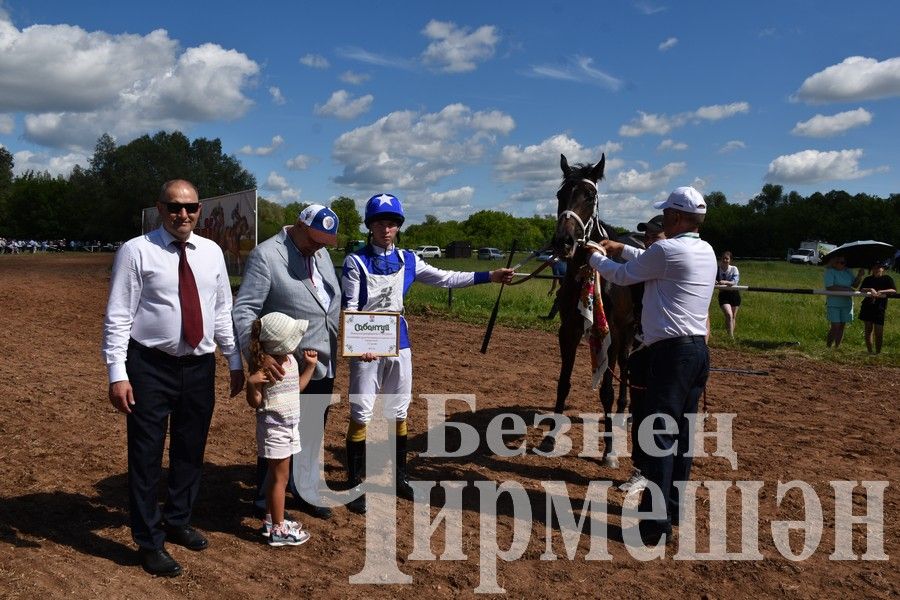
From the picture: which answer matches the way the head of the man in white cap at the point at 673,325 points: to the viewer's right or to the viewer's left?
to the viewer's left

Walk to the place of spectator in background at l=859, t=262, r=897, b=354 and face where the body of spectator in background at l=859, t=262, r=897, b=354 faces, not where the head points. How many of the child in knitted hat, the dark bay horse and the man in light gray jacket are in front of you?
3

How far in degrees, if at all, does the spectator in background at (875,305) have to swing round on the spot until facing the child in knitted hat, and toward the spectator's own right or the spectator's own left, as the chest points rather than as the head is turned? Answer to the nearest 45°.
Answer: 0° — they already face them

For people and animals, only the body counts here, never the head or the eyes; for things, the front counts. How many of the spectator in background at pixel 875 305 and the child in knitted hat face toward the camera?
1

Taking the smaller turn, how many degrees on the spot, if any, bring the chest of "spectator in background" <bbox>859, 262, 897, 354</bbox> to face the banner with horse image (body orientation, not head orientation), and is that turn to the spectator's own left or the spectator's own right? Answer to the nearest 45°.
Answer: approximately 90° to the spectator's own right

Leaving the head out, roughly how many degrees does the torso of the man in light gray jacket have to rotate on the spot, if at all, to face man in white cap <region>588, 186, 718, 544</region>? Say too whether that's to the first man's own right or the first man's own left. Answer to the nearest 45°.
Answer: approximately 45° to the first man's own left

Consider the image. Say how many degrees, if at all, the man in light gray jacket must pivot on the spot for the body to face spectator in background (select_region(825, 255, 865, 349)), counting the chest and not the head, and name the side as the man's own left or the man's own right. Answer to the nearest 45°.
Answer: approximately 90° to the man's own left
